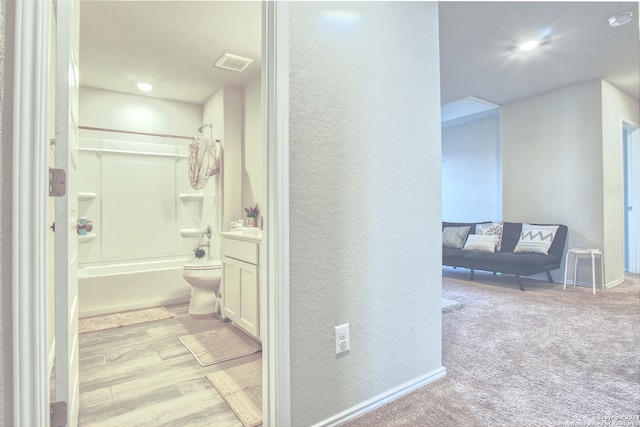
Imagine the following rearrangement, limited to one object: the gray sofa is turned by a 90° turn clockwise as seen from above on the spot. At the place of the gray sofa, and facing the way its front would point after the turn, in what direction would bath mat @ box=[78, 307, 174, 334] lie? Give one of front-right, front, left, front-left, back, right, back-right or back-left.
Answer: left

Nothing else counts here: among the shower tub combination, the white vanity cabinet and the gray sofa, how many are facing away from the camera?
0

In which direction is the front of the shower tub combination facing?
toward the camera

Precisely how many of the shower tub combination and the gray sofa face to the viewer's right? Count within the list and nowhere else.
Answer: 0

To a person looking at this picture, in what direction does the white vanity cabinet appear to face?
facing the viewer and to the left of the viewer

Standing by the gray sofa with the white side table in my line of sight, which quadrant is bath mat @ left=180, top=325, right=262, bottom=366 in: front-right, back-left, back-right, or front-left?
back-right

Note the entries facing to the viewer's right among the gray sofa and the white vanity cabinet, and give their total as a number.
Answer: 0

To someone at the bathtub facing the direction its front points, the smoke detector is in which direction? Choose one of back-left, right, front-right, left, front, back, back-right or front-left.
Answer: front-left

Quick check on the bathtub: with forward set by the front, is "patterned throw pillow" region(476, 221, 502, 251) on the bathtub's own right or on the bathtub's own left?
on the bathtub's own left

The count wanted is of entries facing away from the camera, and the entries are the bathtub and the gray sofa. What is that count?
0
